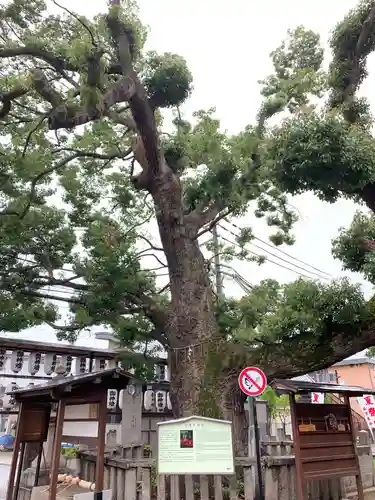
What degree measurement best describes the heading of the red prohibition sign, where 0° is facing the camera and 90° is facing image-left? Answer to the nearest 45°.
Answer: approximately 0°

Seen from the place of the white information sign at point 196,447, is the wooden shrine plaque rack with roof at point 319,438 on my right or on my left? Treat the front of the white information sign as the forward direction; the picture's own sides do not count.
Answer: on my left

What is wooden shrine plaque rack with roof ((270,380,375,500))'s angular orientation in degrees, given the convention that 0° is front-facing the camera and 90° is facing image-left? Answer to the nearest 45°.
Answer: approximately 0°

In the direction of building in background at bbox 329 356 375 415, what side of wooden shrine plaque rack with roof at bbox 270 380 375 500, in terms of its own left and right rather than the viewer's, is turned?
back

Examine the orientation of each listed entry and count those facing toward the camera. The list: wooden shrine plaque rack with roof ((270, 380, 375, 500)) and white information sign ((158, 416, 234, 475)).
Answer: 2

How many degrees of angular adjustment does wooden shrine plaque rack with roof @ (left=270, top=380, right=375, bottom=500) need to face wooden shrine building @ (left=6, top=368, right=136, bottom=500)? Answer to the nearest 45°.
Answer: approximately 90° to its right

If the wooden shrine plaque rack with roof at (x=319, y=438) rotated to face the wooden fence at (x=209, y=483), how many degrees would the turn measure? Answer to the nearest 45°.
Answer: approximately 90° to its right

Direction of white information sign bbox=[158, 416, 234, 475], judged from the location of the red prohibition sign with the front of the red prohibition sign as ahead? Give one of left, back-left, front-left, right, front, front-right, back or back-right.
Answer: right
